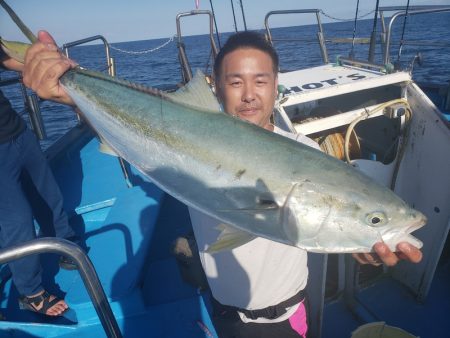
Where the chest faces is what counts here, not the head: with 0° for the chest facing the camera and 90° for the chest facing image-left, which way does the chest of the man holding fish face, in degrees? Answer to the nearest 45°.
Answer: approximately 0°

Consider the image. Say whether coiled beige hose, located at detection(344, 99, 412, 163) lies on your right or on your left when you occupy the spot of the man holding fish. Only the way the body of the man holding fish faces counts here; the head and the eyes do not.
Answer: on your left

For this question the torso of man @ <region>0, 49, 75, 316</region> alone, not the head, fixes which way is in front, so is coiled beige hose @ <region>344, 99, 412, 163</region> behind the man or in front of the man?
in front

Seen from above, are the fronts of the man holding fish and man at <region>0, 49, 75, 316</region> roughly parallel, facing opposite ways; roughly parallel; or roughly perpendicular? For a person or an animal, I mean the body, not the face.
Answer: roughly perpendicular
